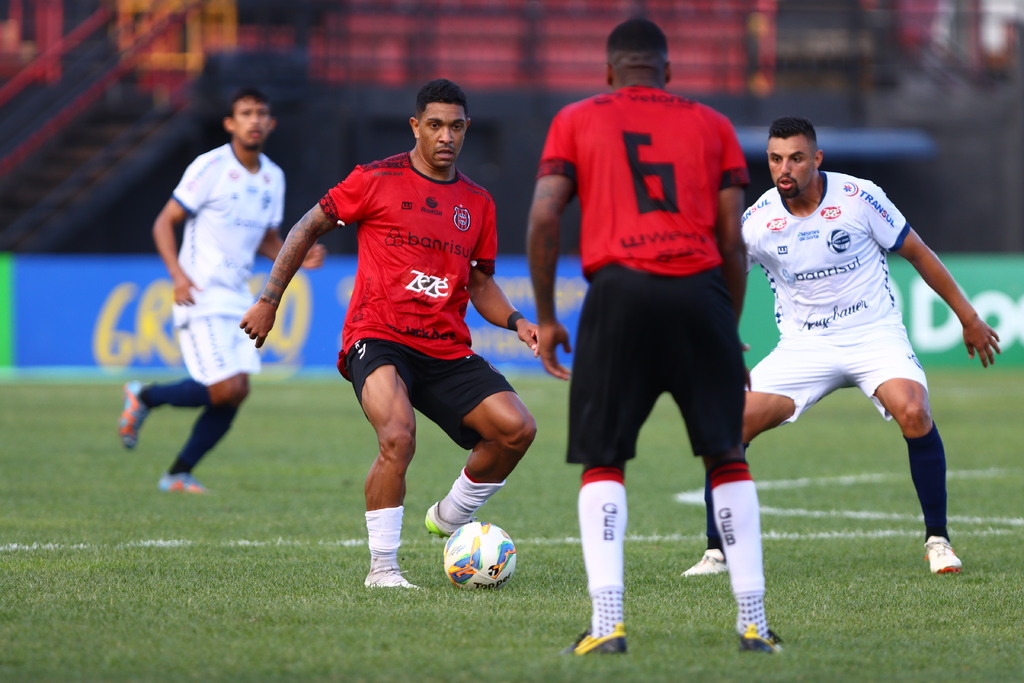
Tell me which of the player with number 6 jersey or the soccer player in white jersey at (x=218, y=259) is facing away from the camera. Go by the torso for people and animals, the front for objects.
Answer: the player with number 6 jersey

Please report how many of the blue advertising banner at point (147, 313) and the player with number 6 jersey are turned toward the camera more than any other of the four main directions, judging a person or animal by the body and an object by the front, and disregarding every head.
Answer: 1

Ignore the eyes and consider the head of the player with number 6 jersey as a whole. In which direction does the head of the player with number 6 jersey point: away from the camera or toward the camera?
away from the camera

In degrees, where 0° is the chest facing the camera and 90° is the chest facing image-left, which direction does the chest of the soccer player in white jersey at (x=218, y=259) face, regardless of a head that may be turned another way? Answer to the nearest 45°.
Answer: approximately 315°

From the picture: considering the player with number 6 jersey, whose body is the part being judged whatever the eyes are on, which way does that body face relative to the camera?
away from the camera

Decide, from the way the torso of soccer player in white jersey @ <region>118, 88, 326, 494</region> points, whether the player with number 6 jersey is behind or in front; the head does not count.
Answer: in front

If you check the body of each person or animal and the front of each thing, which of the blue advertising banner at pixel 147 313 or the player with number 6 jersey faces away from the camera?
the player with number 6 jersey

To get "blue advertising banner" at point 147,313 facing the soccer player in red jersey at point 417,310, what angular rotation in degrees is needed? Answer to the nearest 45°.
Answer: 0° — it already faces them

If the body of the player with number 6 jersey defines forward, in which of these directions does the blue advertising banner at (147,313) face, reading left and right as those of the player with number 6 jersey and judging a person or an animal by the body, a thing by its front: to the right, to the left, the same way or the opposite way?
the opposite way
